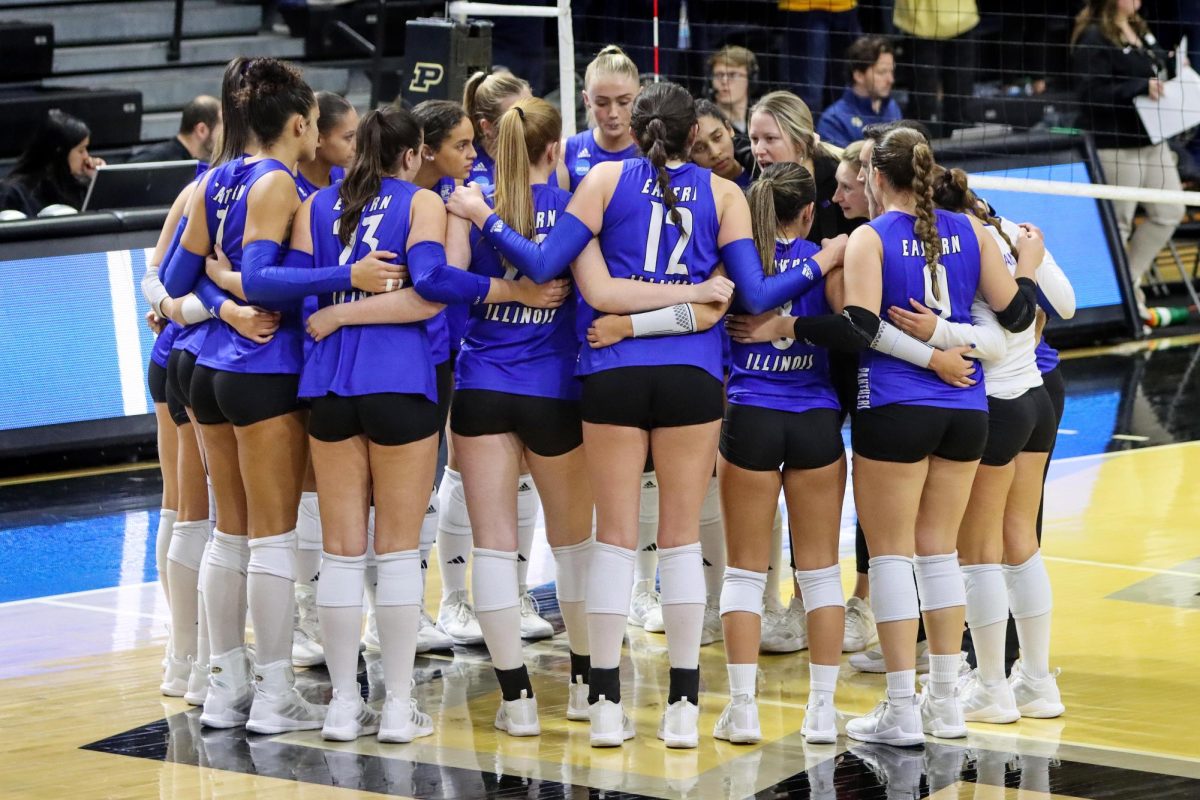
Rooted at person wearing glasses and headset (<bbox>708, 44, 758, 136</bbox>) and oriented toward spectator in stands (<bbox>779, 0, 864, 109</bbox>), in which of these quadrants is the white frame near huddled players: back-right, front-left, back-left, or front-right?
back-left

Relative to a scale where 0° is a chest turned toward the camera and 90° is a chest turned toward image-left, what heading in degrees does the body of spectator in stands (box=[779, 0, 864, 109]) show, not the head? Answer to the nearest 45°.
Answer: approximately 0°

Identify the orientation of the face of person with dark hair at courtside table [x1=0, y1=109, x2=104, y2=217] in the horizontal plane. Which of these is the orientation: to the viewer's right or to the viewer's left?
to the viewer's right

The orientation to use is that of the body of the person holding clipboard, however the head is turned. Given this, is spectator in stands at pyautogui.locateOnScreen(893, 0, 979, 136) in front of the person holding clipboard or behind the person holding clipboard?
behind

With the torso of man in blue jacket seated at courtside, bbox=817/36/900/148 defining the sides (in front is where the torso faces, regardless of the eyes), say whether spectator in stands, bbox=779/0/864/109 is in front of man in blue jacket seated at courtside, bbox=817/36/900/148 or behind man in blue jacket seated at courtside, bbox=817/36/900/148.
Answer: behind

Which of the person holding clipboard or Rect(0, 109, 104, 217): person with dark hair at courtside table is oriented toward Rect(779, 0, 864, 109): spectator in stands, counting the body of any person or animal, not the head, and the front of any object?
Rect(0, 109, 104, 217): person with dark hair at courtside table

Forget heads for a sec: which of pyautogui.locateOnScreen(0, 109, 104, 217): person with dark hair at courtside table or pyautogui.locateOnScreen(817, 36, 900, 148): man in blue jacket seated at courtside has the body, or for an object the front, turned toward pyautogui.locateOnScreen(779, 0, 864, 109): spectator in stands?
pyautogui.locateOnScreen(0, 109, 104, 217): person with dark hair at courtside table

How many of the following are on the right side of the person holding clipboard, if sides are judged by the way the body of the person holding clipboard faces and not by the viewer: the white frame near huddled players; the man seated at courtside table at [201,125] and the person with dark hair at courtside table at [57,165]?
3

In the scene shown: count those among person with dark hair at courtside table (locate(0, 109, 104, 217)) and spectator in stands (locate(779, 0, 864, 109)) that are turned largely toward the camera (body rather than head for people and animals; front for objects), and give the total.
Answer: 1

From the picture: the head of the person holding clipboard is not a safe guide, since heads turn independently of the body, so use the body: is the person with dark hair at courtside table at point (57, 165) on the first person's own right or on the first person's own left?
on the first person's own right

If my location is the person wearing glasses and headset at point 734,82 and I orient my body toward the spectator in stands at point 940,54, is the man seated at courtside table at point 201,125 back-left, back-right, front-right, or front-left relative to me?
back-left

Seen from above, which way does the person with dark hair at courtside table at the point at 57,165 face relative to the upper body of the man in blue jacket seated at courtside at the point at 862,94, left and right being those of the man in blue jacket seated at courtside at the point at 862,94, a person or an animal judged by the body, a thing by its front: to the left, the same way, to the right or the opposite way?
to the left

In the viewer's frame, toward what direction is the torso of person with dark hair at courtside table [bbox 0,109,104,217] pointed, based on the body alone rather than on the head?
to the viewer's right
